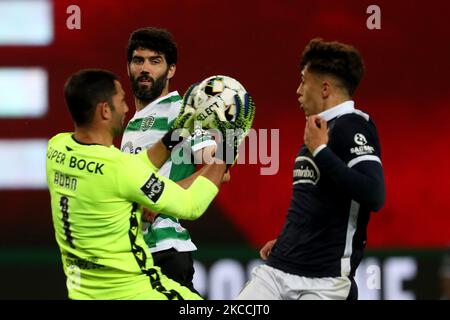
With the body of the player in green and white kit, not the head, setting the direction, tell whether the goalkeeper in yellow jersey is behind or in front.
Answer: in front

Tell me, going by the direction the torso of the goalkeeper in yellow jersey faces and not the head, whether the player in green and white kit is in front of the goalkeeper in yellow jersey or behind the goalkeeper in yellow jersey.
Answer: in front

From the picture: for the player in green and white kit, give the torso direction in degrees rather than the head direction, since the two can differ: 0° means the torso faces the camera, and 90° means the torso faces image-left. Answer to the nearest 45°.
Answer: approximately 45°

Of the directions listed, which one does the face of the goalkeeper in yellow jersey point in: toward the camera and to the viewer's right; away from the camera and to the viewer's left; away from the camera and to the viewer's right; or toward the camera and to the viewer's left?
away from the camera and to the viewer's right

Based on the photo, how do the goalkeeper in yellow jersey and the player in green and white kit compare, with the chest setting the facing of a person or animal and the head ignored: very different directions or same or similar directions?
very different directions

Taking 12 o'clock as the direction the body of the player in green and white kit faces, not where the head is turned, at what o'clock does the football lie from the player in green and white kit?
The football is roughly at 10 o'clock from the player in green and white kit.

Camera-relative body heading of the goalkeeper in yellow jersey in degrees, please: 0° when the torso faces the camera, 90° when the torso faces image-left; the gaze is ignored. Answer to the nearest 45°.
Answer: approximately 225°
